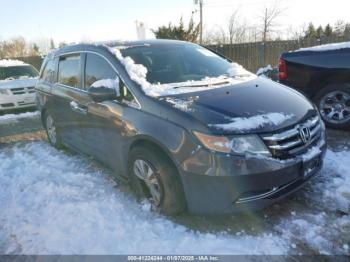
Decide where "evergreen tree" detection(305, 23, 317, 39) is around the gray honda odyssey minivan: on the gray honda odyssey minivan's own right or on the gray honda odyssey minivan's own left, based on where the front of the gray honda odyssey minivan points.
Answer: on the gray honda odyssey minivan's own left

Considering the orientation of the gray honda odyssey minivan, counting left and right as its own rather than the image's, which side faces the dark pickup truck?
left

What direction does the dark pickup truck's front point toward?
to the viewer's right

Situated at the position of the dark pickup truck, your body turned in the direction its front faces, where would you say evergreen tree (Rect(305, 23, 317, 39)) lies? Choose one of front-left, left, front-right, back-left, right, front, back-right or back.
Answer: left

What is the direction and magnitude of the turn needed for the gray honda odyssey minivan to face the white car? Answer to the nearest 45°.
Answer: approximately 180°

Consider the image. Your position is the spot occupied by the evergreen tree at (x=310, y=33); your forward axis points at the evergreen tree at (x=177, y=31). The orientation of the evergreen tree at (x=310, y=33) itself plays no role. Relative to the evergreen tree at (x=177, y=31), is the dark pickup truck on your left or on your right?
left

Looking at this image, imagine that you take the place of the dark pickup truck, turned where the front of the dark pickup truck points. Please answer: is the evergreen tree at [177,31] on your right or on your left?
on your left

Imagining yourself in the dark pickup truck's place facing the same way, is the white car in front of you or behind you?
behind

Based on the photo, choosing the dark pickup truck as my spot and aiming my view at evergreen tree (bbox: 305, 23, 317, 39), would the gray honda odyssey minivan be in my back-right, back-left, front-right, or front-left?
back-left
